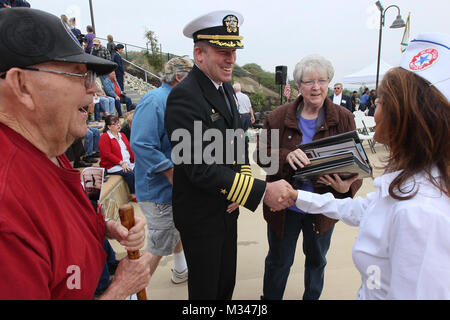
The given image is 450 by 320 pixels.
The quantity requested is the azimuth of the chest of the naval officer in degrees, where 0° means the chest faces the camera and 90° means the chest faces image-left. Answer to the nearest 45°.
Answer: approximately 315°

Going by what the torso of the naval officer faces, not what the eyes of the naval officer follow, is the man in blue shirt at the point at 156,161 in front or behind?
behind

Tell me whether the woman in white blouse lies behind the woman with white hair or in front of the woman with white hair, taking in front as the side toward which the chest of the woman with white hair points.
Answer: in front

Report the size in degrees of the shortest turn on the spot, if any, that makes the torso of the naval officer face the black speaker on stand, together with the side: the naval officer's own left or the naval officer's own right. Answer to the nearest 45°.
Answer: approximately 135° to the naval officer's own left

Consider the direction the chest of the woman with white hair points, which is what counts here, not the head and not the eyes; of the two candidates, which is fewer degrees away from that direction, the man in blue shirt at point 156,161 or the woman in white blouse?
the woman in white blouse

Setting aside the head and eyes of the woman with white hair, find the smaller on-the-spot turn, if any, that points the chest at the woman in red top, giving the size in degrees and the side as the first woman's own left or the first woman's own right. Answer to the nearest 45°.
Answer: approximately 135° to the first woman's own right

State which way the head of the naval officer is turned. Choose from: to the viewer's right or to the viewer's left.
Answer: to the viewer's right

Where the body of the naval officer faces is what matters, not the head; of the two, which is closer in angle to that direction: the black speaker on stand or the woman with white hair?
the woman with white hair

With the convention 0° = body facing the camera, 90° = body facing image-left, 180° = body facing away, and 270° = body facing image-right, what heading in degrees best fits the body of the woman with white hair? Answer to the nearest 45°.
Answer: approximately 0°

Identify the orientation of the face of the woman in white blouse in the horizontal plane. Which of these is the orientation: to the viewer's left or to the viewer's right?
to the viewer's left
